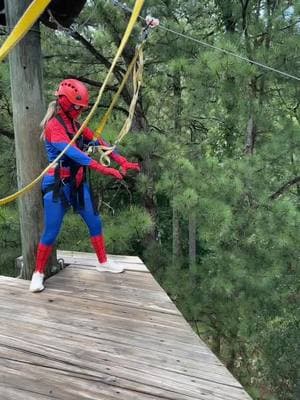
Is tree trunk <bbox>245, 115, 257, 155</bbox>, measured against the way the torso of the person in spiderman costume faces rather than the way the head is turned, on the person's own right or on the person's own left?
on the person's own left

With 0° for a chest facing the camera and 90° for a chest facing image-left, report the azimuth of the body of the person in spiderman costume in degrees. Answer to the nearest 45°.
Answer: approximately 315°

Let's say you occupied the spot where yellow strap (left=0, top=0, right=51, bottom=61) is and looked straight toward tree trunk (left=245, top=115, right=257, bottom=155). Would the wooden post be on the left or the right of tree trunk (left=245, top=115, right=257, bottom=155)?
left

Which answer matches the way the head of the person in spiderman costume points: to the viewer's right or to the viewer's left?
to the viewer's right
